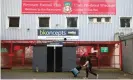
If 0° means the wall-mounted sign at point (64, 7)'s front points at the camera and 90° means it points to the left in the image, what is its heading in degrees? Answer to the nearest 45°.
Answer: approximately 0°

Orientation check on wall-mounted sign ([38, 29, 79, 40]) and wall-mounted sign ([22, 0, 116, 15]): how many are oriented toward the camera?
2

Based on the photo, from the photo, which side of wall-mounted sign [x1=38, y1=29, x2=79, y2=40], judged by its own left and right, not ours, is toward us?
front

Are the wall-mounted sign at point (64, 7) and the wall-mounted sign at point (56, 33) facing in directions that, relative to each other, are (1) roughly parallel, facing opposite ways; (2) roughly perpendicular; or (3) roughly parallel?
roughly parallel
